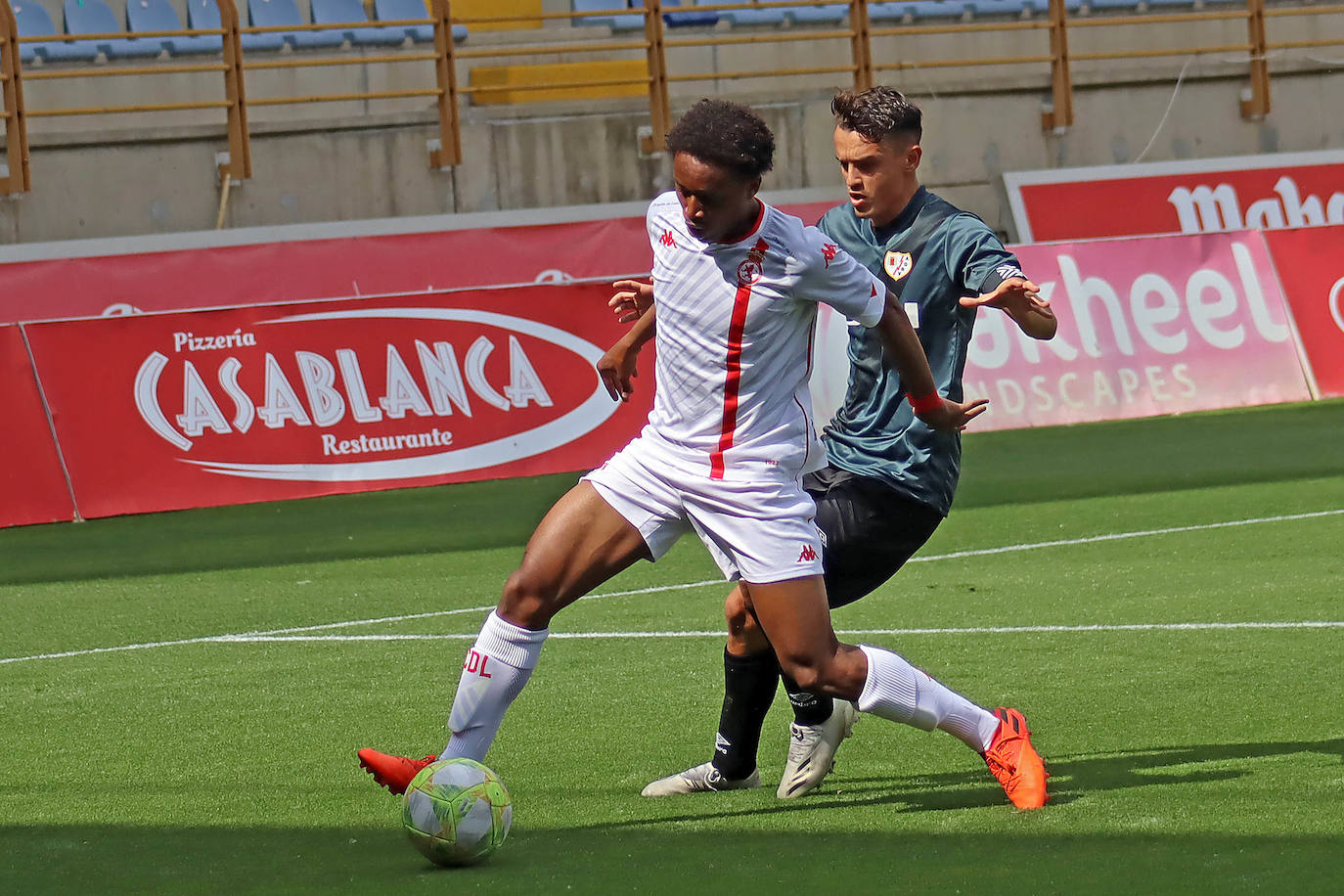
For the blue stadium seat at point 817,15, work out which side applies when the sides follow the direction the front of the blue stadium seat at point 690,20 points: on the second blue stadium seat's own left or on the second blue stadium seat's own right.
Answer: on the second blue stadium seat's own left

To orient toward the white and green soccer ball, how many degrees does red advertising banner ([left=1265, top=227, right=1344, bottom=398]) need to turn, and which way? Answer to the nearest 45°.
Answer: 0° — it already faces it

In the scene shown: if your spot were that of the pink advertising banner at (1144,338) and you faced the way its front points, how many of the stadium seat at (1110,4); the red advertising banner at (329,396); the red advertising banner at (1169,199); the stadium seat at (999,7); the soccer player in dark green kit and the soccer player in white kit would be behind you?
3

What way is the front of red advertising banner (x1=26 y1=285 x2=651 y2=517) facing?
toward the camera

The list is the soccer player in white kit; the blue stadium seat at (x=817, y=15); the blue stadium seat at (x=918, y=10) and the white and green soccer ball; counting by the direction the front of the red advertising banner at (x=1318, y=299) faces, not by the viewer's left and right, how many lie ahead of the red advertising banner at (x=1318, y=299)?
2

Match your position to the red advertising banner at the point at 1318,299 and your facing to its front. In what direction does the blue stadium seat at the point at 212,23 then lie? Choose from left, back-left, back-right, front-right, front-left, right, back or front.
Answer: right

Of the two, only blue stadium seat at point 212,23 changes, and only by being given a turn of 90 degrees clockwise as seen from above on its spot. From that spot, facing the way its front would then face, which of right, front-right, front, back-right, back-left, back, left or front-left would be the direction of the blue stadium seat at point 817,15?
back-left

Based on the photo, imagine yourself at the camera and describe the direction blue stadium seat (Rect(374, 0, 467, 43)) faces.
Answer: facing the viewer and to the right of the viewer

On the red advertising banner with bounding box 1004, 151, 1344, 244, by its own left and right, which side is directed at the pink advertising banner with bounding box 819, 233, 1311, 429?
front

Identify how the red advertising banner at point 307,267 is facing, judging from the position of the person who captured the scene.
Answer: facing the viewer

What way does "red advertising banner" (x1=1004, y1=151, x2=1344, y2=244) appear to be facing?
toward the camera

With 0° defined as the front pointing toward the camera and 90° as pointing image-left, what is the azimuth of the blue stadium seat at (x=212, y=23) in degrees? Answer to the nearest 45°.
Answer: approximately 315°

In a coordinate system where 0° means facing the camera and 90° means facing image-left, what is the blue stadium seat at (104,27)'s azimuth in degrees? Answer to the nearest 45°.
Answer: approximately 315°

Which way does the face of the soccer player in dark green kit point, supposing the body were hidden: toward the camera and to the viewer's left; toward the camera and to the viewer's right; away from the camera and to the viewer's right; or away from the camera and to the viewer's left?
toward the camera and to the viewer's left
